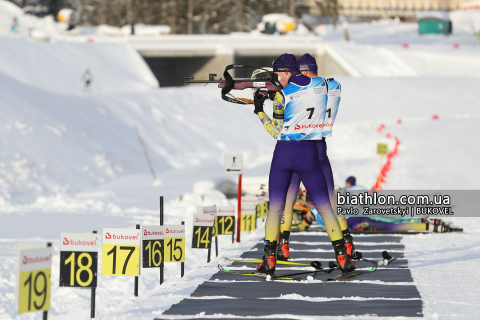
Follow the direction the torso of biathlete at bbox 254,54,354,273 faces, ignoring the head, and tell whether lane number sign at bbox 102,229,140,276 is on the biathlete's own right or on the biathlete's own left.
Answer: on the biathlete's own left

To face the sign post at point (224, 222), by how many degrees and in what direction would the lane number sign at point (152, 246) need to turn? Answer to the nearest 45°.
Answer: approximately 180°

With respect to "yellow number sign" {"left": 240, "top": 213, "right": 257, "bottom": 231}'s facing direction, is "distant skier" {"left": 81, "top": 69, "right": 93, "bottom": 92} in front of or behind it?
behind

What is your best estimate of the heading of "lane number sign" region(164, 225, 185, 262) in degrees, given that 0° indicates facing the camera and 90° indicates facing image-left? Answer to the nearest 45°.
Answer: approximately 0°

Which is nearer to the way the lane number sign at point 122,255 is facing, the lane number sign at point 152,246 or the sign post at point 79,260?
the sign post

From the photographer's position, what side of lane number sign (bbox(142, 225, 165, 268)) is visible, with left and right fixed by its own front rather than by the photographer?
front

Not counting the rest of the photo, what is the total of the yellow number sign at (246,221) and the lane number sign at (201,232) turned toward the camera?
2

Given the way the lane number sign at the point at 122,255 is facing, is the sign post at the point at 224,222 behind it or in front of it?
behind

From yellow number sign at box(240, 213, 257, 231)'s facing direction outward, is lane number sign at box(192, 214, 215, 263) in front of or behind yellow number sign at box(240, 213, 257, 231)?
in front

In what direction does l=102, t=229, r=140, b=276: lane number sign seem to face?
toward the camera

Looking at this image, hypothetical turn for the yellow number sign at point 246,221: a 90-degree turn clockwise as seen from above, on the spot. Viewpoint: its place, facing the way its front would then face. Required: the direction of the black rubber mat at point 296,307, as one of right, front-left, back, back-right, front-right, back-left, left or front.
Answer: left

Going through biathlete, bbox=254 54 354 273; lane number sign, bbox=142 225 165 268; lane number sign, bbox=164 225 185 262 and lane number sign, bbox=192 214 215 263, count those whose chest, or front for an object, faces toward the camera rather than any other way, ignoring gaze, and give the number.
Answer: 3
